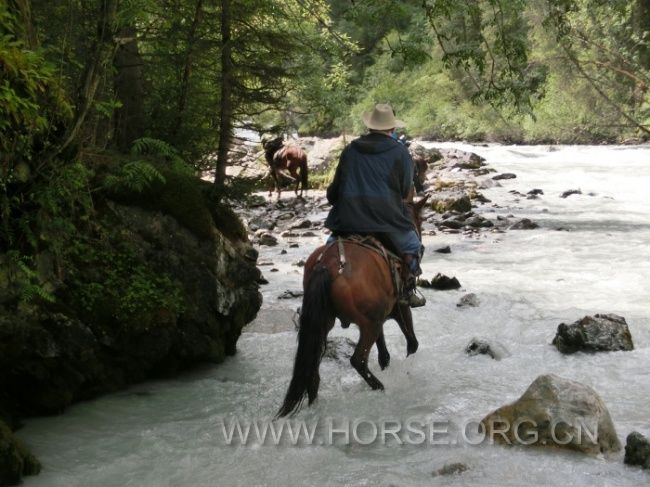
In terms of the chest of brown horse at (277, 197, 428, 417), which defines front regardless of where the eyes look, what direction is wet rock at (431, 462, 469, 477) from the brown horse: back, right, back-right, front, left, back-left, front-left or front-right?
right

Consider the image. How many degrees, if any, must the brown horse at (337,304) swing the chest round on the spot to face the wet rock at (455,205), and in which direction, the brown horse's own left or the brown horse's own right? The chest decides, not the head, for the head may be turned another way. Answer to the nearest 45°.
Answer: approximately 45° to the brown horse's own left

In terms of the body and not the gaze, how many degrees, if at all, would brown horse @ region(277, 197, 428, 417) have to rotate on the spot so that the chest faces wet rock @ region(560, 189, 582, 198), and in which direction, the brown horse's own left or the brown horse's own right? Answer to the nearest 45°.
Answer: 0° — it already faces it

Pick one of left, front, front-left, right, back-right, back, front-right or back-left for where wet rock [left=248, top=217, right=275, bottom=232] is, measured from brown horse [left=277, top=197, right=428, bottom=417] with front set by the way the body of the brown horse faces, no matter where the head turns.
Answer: front-left

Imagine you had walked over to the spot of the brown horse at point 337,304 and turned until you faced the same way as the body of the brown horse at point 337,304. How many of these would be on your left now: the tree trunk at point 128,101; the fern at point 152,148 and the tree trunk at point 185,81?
3

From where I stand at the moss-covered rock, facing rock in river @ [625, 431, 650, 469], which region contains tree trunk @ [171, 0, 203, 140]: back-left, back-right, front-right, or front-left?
back-left

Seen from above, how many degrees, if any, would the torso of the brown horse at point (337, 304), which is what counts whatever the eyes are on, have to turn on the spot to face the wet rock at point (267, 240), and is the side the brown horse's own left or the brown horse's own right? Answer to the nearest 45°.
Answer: approximately 45° to the brown horse's own left

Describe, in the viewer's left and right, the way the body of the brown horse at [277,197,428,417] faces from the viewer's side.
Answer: facing away from the viewer and to the right of the viewer

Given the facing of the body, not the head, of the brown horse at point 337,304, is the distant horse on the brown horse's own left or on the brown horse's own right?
on the brown horse's own left

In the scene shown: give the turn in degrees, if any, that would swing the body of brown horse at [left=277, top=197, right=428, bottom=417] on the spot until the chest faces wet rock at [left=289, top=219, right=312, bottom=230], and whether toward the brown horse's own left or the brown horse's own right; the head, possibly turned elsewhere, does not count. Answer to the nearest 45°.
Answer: approximately 45° to the brown horse's own left

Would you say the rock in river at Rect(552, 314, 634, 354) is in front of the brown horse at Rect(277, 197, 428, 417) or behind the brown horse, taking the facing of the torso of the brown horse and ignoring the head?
in front

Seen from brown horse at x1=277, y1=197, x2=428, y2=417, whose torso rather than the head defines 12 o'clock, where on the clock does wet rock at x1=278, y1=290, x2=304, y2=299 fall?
The wet rock is roughly at 10 o'clock from the brown horse.

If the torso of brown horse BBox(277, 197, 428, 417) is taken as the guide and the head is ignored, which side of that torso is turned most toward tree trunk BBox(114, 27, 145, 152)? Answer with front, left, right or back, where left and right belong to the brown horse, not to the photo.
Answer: left
